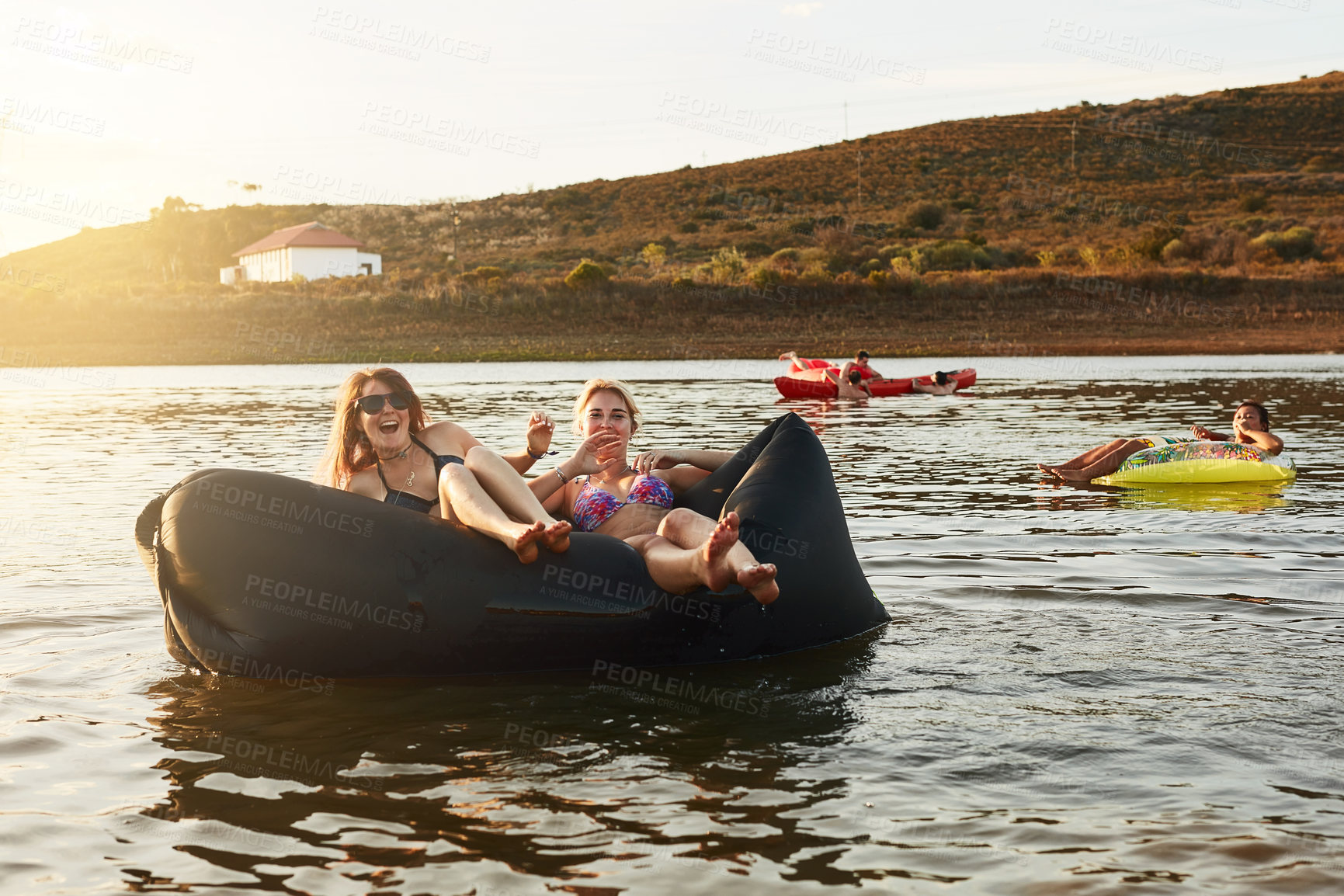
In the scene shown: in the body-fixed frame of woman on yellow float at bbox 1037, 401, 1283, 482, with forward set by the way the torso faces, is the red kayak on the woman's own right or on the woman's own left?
on the woman's own right

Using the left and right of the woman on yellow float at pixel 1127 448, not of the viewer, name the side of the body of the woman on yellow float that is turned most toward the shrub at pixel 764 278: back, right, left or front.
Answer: right

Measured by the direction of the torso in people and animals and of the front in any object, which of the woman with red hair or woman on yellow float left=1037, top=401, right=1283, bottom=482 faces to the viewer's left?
the woman on yellow float

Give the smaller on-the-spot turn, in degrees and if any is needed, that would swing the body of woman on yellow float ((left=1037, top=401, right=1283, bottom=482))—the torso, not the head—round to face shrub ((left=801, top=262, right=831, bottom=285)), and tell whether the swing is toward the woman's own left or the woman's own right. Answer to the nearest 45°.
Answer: approximately 90° to the woman's own right

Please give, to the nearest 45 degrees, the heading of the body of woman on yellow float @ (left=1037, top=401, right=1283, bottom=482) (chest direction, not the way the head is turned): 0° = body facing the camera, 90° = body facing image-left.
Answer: approximately 90°

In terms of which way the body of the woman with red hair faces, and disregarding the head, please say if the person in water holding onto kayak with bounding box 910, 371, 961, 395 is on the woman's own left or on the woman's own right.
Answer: on the woman's own left

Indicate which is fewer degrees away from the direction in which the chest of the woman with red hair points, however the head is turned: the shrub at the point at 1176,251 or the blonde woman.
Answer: the blonde woman

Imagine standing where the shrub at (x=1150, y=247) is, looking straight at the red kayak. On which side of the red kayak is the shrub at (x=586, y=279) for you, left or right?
right

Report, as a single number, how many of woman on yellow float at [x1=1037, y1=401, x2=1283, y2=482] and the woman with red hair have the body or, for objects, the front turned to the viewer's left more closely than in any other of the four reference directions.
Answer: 1

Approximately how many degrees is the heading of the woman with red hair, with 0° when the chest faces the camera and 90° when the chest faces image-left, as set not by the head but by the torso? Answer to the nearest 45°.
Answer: approximately 315°
